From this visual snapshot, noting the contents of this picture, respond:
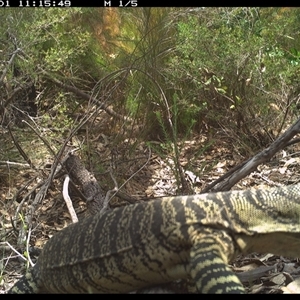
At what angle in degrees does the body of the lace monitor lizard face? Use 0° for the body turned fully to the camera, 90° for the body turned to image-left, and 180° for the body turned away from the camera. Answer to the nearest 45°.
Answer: approximately 270°

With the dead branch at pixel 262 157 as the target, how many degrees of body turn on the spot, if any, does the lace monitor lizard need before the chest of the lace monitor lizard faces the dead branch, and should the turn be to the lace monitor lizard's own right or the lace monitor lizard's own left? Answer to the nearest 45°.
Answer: approximately 45° to the lace monitor lizard's own left

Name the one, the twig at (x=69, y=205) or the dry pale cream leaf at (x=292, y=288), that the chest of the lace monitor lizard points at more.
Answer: the dry pale cream leaf

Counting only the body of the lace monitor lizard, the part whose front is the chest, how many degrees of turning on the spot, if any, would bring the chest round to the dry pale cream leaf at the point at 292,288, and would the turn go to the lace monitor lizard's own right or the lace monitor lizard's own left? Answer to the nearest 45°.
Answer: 0° — it already faces it

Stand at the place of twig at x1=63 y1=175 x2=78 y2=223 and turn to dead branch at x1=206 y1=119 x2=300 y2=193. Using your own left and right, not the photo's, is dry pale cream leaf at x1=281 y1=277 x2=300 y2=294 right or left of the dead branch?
right

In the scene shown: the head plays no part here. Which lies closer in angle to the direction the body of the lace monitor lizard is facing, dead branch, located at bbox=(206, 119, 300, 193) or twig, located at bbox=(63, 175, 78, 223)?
the dead branch

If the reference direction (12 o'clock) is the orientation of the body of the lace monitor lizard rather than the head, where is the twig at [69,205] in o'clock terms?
The twig is roughly at 8 o'clock from the lace monitor lizard.
